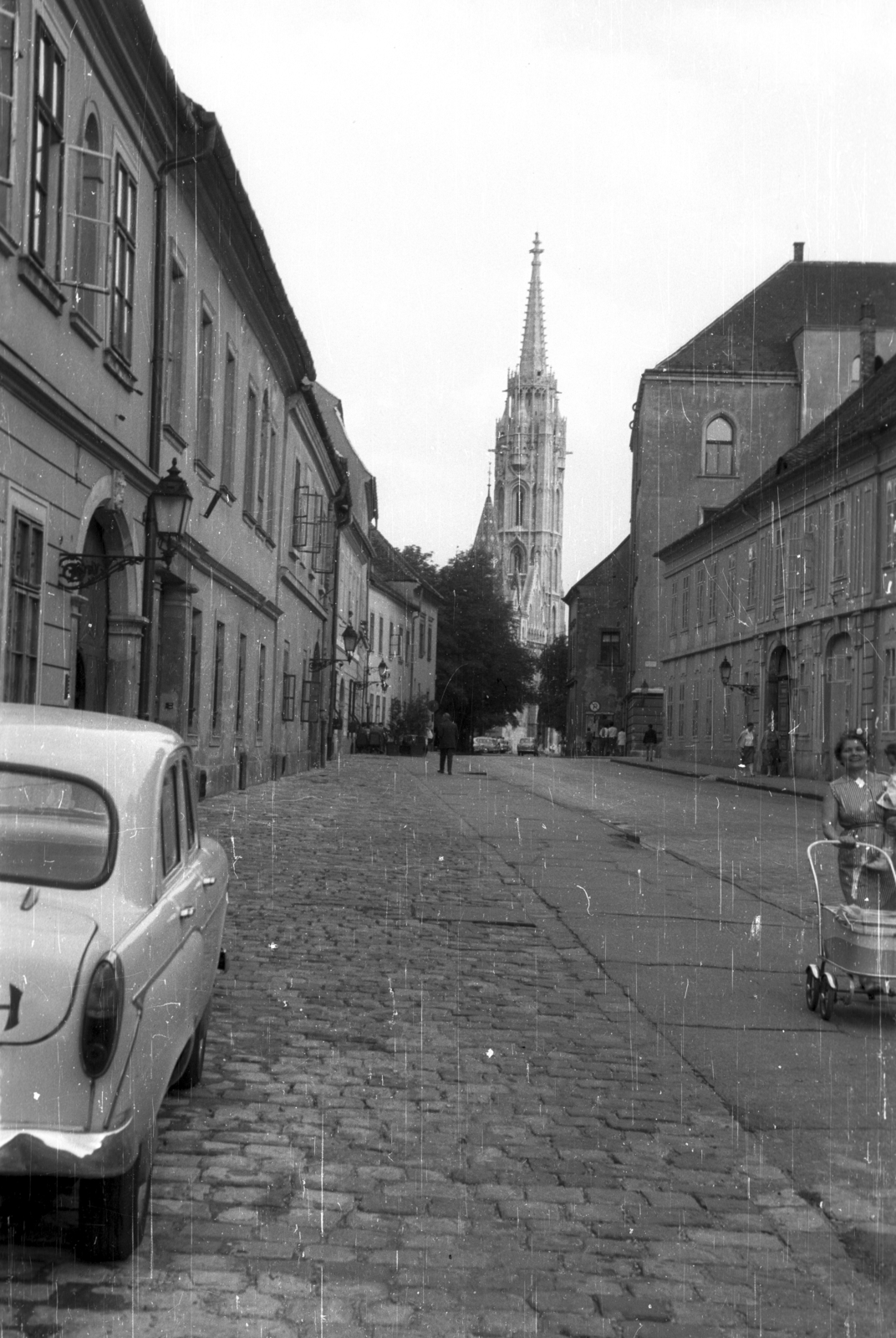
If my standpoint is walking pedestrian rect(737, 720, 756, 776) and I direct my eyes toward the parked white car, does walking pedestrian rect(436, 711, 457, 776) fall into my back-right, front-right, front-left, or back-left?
front-right

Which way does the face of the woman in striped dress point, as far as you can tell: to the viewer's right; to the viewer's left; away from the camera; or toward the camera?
toward the camera

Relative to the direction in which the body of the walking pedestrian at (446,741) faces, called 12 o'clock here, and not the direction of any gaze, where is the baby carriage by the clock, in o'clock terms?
The baby carriage is roughly at 6 o'clock from the walking pedestrian.

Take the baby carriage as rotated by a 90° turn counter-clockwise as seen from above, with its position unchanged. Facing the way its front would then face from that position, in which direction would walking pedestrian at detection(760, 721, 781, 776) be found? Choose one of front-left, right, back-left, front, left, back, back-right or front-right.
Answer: left

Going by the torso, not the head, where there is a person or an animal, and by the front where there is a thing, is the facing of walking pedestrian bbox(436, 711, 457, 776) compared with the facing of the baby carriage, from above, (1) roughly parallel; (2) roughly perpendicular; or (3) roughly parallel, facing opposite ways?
roughly parallel, facing opposite ways

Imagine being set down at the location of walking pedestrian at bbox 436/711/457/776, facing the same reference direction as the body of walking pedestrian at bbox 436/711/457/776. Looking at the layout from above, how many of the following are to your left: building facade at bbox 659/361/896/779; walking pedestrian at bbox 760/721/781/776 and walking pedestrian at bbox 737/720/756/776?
0

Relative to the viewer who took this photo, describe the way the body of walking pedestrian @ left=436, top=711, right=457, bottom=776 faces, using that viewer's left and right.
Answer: facing away from the viewer

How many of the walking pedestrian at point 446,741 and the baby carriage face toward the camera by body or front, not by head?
1

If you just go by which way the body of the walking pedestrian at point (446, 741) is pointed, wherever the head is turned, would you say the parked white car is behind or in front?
behind

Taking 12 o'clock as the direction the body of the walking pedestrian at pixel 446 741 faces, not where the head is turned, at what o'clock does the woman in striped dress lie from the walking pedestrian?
The woman in striped dress is roughly at 6 o'clock from the walking pedestrian.

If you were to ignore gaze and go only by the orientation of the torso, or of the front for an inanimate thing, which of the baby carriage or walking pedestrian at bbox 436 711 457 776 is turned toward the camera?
the baby carriage

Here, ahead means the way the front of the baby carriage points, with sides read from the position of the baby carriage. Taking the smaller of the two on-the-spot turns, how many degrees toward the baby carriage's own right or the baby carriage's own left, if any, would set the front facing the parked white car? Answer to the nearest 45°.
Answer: approximately 45° to the baby carriage's own right

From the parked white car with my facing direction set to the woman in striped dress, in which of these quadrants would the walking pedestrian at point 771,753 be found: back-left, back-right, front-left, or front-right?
front-left

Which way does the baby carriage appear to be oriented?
toward the camera

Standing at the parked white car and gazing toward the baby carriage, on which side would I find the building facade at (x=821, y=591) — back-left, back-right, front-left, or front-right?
front-left

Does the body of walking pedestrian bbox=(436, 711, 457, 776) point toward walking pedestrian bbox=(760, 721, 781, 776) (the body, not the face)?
no
